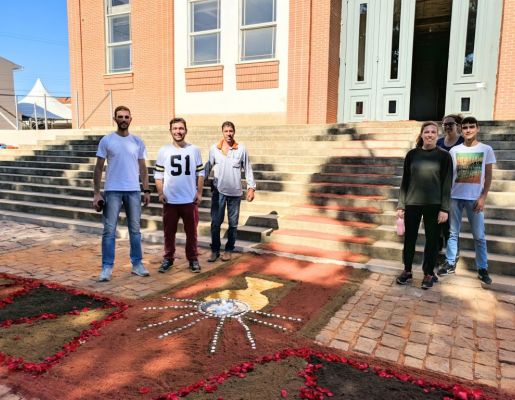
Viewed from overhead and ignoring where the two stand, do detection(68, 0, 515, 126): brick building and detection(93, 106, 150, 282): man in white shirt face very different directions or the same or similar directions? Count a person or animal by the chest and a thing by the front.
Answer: same or similar directions

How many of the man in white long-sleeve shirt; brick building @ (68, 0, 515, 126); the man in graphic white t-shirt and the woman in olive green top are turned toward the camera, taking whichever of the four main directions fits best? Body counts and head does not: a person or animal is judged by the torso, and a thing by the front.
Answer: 4

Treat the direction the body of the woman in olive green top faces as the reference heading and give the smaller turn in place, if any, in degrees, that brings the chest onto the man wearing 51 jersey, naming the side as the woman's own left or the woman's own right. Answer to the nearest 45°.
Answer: approximately 90° to the woman's own right

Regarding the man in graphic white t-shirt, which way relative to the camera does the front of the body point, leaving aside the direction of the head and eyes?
toward the camera

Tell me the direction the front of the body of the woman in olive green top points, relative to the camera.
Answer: toward the camera

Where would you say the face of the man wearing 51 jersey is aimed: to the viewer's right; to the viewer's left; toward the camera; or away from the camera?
toward the camera

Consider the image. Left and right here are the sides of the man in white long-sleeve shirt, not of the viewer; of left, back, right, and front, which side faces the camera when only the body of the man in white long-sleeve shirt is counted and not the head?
front

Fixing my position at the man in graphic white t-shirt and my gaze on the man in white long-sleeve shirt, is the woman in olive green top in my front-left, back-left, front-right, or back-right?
front-left

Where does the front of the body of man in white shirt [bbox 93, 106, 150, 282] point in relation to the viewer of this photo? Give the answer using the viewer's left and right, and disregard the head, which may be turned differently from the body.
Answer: facing the viewer

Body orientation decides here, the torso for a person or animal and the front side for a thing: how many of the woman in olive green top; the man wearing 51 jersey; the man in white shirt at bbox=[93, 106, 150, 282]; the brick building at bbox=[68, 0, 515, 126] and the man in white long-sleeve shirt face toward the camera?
5

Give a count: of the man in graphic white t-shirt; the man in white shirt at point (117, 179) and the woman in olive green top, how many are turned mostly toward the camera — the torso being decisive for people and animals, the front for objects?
3

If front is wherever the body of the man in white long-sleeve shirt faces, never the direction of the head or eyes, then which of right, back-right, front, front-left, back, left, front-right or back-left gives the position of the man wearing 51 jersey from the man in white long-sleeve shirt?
front-right

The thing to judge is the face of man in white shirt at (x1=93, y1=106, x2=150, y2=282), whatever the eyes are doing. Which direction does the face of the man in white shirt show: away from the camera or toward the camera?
toward the camera

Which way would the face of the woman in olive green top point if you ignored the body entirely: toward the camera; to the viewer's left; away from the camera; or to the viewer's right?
toward the camera

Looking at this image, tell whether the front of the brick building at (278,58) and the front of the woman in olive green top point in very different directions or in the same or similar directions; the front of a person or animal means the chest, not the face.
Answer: same or similar directions

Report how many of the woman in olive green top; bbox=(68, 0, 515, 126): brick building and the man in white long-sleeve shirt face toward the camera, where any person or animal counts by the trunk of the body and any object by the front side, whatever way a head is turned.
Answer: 3

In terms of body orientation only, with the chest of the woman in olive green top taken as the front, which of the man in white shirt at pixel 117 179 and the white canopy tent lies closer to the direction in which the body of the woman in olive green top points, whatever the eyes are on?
the man in white shirt
